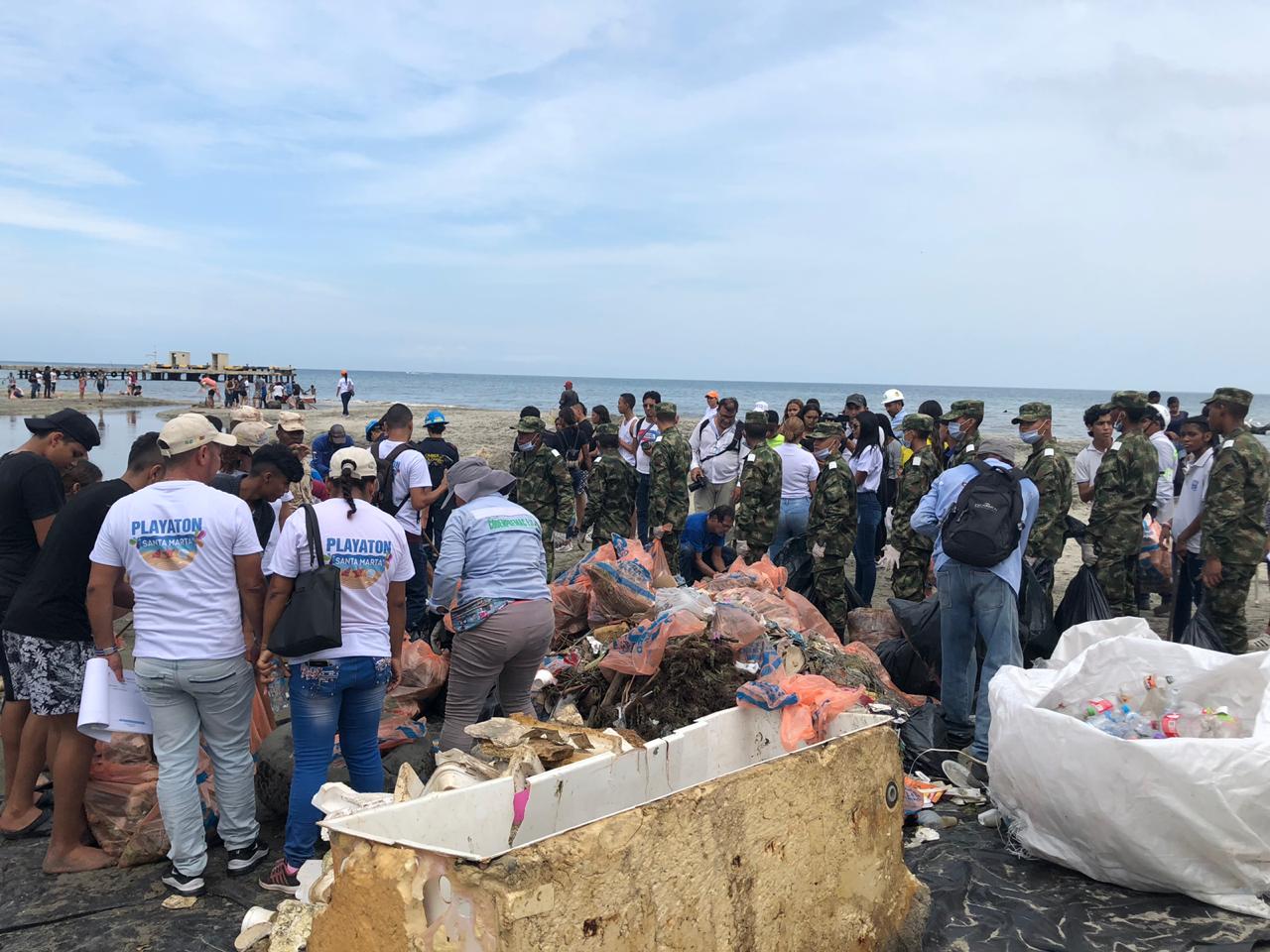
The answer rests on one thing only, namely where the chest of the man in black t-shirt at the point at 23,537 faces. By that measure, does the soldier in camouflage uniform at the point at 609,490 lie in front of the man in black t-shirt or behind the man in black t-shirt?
in front

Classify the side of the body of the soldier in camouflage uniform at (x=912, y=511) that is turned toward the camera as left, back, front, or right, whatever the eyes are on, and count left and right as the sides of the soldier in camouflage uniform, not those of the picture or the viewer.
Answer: left

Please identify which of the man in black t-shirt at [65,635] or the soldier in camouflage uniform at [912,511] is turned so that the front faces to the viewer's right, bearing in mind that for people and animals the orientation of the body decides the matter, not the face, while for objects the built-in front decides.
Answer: the man in black t-shirt

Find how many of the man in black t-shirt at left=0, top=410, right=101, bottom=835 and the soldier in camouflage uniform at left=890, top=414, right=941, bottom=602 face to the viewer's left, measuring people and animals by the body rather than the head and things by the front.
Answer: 1

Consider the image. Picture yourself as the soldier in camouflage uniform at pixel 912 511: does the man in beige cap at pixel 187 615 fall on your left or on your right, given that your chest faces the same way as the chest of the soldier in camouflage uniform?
on your left

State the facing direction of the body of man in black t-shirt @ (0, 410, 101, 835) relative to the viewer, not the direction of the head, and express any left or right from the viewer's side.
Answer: facing to the right of the viewer

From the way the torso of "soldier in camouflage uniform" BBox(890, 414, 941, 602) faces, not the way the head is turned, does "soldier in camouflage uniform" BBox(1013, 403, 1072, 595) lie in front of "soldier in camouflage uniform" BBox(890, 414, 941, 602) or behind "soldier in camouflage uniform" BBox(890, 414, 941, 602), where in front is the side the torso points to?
behind

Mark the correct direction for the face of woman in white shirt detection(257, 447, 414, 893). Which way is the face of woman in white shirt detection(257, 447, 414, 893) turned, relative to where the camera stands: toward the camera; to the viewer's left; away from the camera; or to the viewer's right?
away from the camera

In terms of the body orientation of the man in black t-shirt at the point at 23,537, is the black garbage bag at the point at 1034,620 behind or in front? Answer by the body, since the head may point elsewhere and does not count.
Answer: in front

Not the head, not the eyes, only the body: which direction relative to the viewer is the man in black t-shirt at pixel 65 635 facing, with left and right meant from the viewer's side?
facing to the right of the viewer
